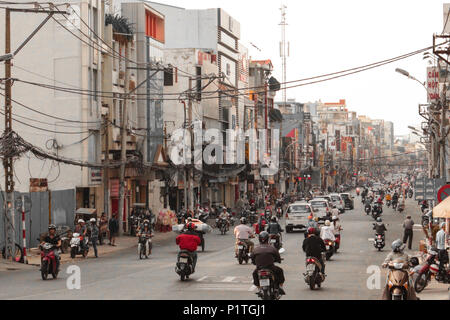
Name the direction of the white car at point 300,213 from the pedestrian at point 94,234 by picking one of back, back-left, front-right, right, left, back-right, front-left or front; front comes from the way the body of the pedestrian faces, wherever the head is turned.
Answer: back-left

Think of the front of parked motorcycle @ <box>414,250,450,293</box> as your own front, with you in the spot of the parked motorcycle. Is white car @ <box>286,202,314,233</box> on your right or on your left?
on your right

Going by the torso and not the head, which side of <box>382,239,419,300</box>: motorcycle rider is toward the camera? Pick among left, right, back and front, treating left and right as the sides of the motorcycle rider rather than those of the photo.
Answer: front

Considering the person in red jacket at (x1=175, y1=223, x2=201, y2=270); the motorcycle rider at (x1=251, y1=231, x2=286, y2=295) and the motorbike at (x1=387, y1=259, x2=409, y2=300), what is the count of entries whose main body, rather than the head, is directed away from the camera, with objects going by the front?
2

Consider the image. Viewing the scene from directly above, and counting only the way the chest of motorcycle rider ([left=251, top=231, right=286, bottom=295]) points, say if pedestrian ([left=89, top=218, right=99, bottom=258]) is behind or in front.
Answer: in front

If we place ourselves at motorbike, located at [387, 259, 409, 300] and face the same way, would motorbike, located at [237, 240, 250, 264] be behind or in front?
behind

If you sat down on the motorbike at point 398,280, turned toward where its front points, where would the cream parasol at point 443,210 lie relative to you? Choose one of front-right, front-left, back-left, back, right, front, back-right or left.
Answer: back
